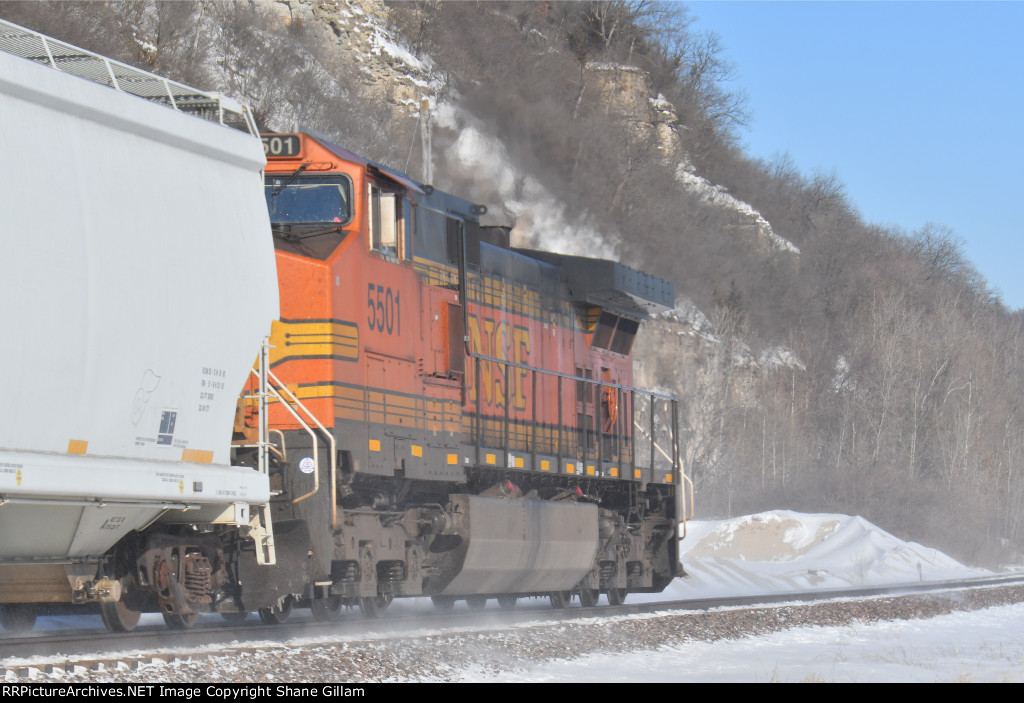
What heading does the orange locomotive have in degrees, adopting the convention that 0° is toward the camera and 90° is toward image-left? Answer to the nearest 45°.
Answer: approximately 45°
